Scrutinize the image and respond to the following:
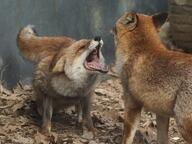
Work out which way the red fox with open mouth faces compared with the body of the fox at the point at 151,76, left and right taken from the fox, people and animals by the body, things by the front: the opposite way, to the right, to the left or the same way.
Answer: the opposite way

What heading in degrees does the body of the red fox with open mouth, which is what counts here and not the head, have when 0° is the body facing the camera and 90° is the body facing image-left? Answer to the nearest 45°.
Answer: approximately 315°

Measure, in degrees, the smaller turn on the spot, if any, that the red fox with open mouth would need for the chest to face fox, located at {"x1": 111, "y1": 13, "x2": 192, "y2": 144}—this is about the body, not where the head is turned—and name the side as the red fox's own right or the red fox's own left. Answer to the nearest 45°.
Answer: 0° — it already faces it

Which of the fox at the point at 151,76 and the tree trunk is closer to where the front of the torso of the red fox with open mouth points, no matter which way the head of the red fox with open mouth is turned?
the fox

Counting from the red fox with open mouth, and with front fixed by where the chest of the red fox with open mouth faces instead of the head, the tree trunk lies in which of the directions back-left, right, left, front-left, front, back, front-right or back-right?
left

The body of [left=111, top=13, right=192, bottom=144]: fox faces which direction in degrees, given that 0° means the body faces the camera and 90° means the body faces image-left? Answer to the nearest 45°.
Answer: approximately 135°

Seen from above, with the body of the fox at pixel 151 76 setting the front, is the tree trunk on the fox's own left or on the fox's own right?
on the fox's own right
